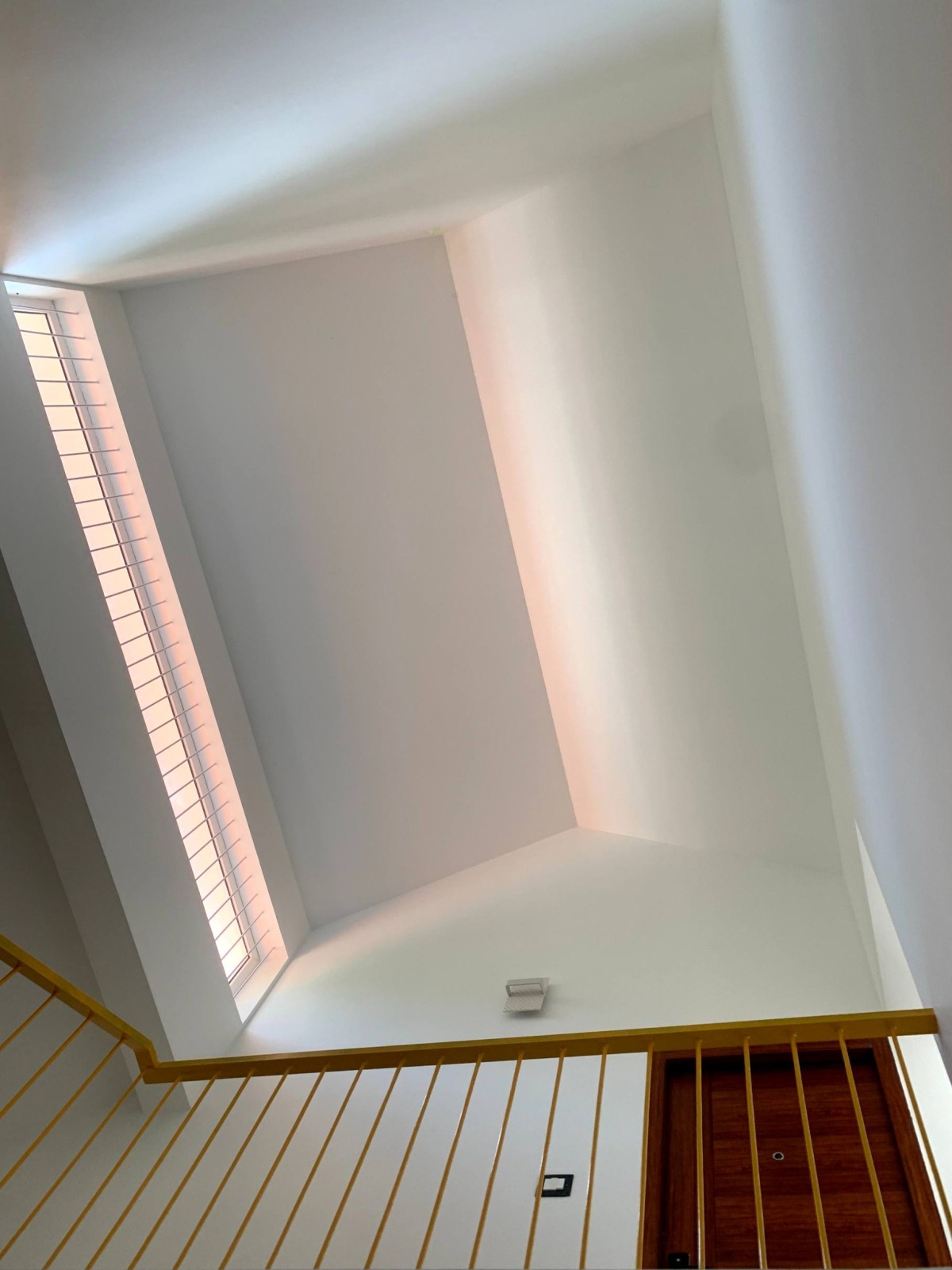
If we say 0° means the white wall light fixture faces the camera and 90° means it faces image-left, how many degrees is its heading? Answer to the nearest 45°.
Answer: approximately 0°
